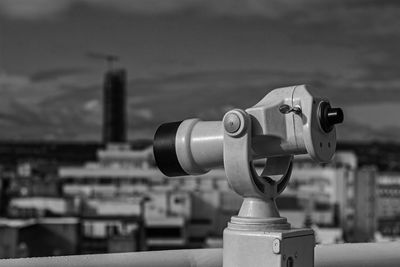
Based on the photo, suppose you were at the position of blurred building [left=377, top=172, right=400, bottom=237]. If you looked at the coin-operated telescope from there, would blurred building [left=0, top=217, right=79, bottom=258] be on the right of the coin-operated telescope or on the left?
right

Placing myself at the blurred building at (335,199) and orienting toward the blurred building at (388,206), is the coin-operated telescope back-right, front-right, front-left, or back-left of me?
back-right

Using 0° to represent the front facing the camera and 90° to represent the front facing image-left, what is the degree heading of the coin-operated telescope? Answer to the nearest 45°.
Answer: approximately 135°

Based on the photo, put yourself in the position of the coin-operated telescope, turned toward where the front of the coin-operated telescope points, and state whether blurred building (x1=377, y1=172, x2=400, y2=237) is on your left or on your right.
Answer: on your right

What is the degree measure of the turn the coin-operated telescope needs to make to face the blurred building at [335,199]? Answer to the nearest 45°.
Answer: approximately 45° to its right

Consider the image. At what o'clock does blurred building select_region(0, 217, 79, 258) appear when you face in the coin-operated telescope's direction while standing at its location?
The blurred building is roughly at 1 o'clock from the coin-operated telescope.
